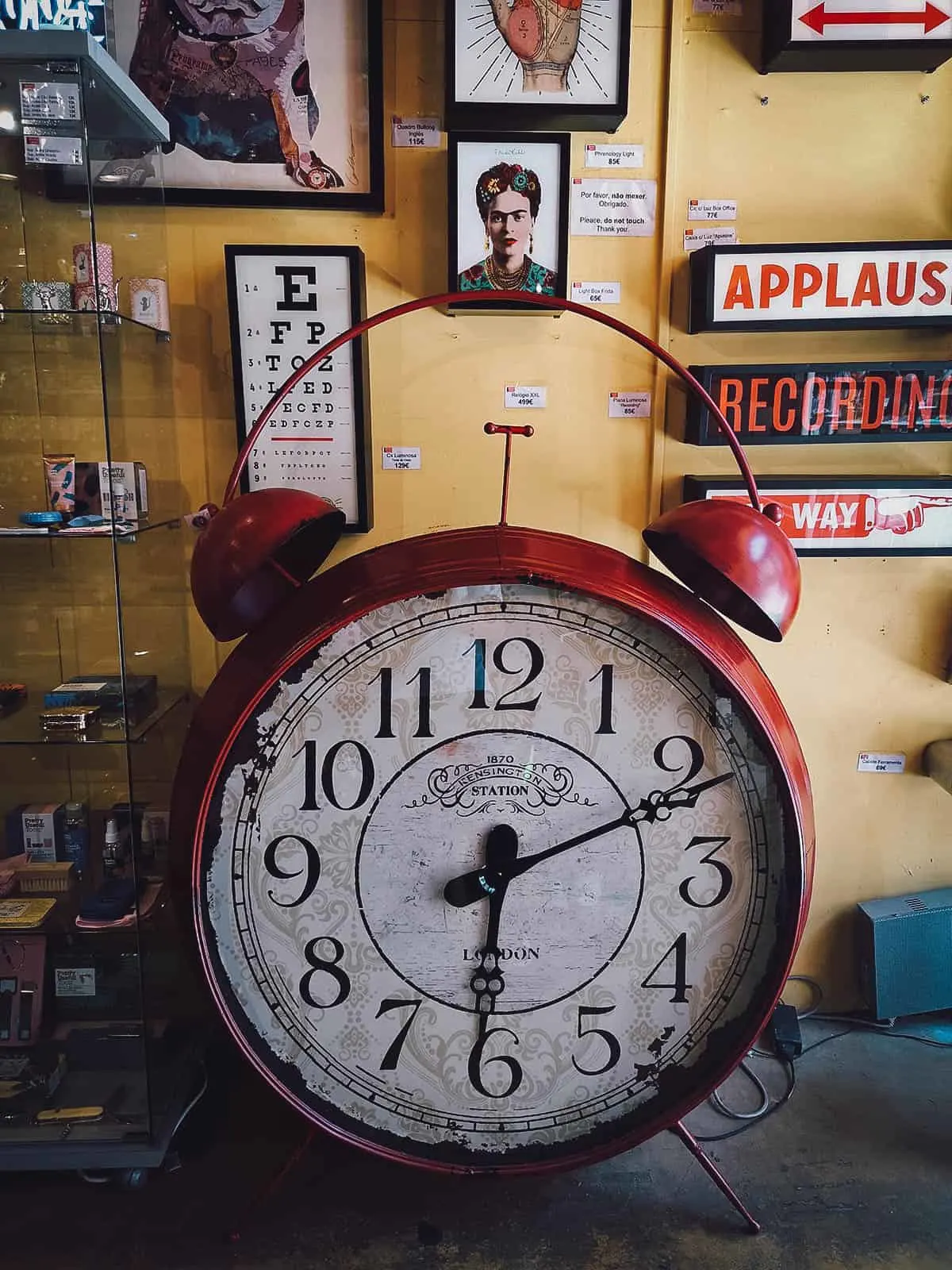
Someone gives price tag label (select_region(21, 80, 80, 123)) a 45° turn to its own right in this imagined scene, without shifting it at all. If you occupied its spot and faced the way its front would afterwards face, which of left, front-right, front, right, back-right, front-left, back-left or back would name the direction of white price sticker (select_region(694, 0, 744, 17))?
back-left

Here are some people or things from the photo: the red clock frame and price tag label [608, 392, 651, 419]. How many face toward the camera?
2

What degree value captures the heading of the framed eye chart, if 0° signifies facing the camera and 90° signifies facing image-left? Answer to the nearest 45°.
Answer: approximately 0°
